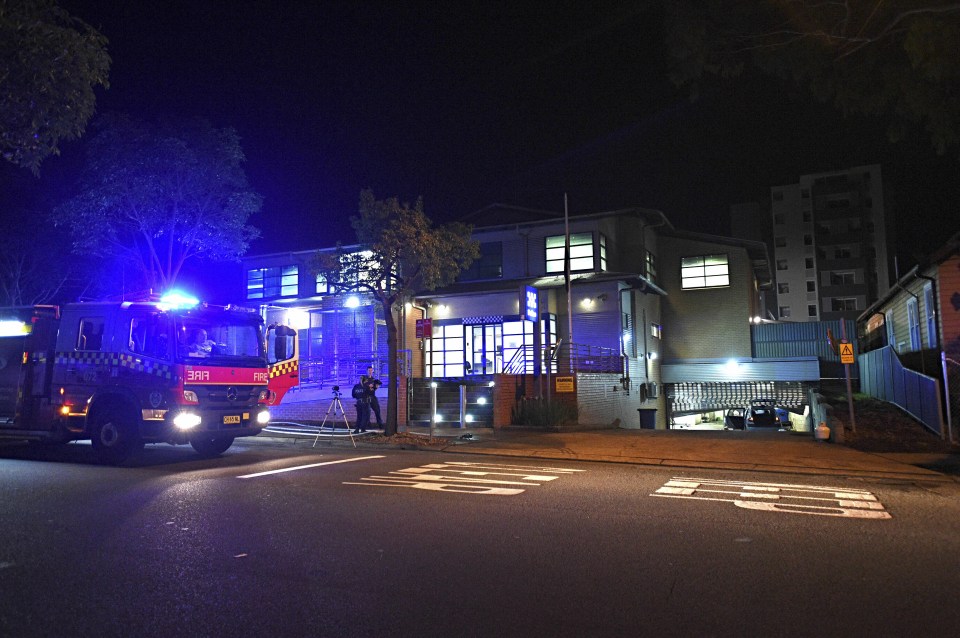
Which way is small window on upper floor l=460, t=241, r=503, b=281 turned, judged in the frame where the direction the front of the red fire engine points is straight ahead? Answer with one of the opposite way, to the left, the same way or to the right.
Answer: to the right

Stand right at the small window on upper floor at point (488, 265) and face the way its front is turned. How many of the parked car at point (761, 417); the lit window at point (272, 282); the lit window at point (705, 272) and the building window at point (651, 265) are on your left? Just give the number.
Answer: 3

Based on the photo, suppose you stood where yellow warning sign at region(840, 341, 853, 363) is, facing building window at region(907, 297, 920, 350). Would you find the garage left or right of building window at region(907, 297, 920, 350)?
left

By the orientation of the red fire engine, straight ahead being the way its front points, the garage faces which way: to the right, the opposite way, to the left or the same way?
to the right

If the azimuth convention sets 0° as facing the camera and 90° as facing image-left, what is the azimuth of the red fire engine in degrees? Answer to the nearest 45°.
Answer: approximately 315°

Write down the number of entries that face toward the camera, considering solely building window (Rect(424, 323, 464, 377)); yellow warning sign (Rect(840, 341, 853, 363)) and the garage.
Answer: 3

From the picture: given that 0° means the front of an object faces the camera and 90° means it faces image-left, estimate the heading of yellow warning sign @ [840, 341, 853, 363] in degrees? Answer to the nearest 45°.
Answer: approximately 0°

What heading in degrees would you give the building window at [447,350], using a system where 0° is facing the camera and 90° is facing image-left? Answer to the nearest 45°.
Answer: approximately 0°

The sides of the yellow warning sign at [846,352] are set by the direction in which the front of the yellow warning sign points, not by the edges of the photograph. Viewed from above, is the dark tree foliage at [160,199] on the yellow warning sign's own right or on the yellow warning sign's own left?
on the yellow warning sign's own right

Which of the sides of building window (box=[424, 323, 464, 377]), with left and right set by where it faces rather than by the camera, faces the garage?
left
